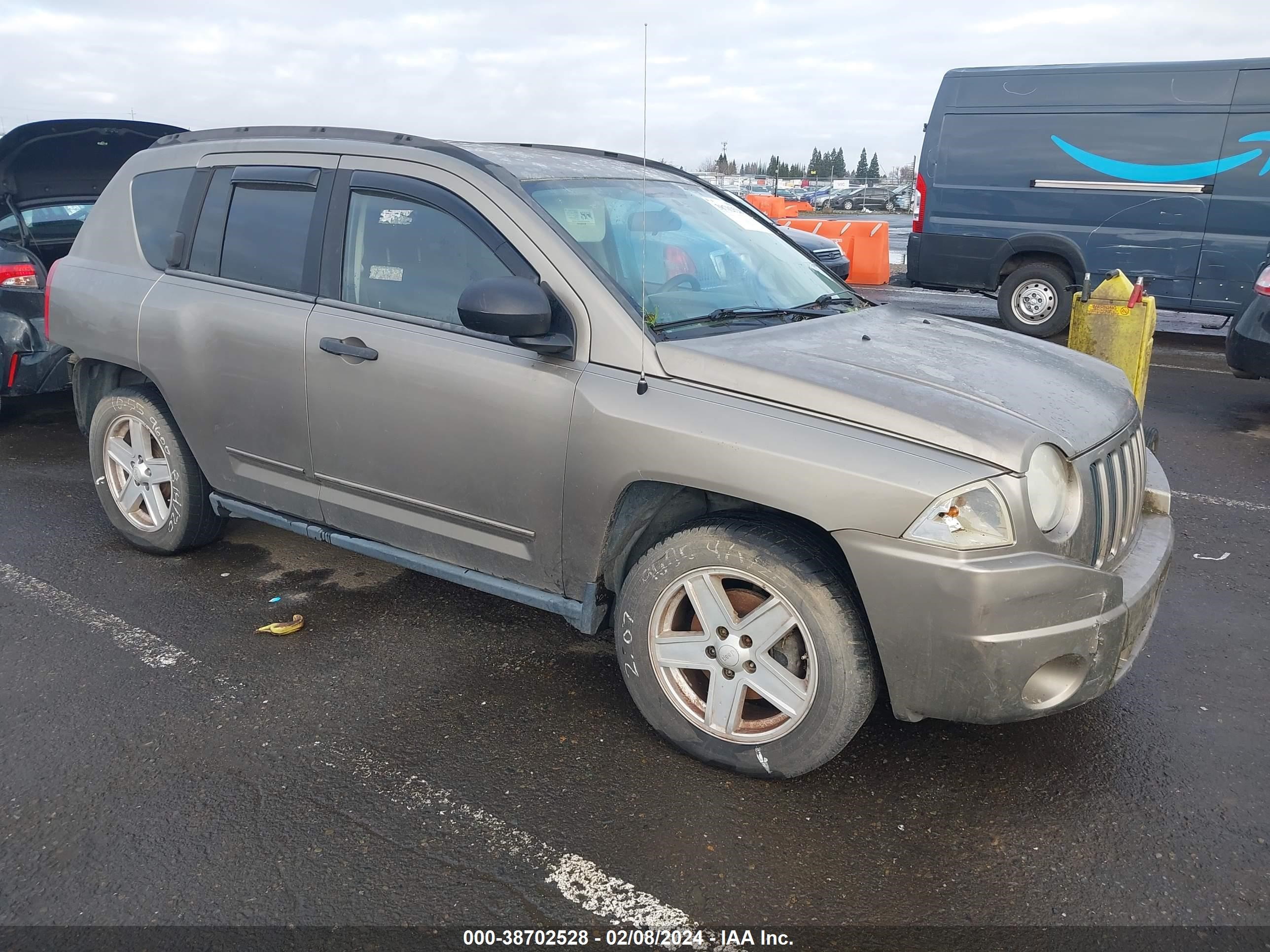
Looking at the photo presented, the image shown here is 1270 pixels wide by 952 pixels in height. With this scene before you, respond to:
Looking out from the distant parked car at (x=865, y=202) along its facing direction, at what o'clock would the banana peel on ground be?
The banana peel on ground is roughly at 9 o'clock from the distant parked car.

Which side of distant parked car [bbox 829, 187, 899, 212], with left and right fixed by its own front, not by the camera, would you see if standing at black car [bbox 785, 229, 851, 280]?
left

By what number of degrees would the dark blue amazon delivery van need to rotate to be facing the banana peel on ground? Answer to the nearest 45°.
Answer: approximately 90° to its right

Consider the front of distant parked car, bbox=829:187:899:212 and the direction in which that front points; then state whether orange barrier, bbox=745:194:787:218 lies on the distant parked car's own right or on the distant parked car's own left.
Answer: on the distant parked car's own left

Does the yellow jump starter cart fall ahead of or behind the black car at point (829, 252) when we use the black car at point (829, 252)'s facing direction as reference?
ahead

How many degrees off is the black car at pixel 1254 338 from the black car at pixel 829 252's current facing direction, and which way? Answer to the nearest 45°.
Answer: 0° — it already faces it

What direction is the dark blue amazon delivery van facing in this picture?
to the viewer's right

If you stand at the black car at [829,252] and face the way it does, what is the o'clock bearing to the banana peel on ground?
The banana peel on ground is roughly at 2 o'clock from the black car.

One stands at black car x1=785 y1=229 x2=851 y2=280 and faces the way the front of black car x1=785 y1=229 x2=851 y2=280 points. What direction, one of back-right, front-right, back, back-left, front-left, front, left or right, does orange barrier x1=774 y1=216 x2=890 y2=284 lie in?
back-left

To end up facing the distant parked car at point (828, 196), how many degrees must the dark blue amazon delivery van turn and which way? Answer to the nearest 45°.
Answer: approximately 90° to its left

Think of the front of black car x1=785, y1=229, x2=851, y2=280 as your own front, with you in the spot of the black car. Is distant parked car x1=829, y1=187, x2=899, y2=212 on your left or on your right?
on your left

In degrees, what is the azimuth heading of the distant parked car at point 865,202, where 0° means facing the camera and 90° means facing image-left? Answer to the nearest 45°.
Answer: approximately 90°
